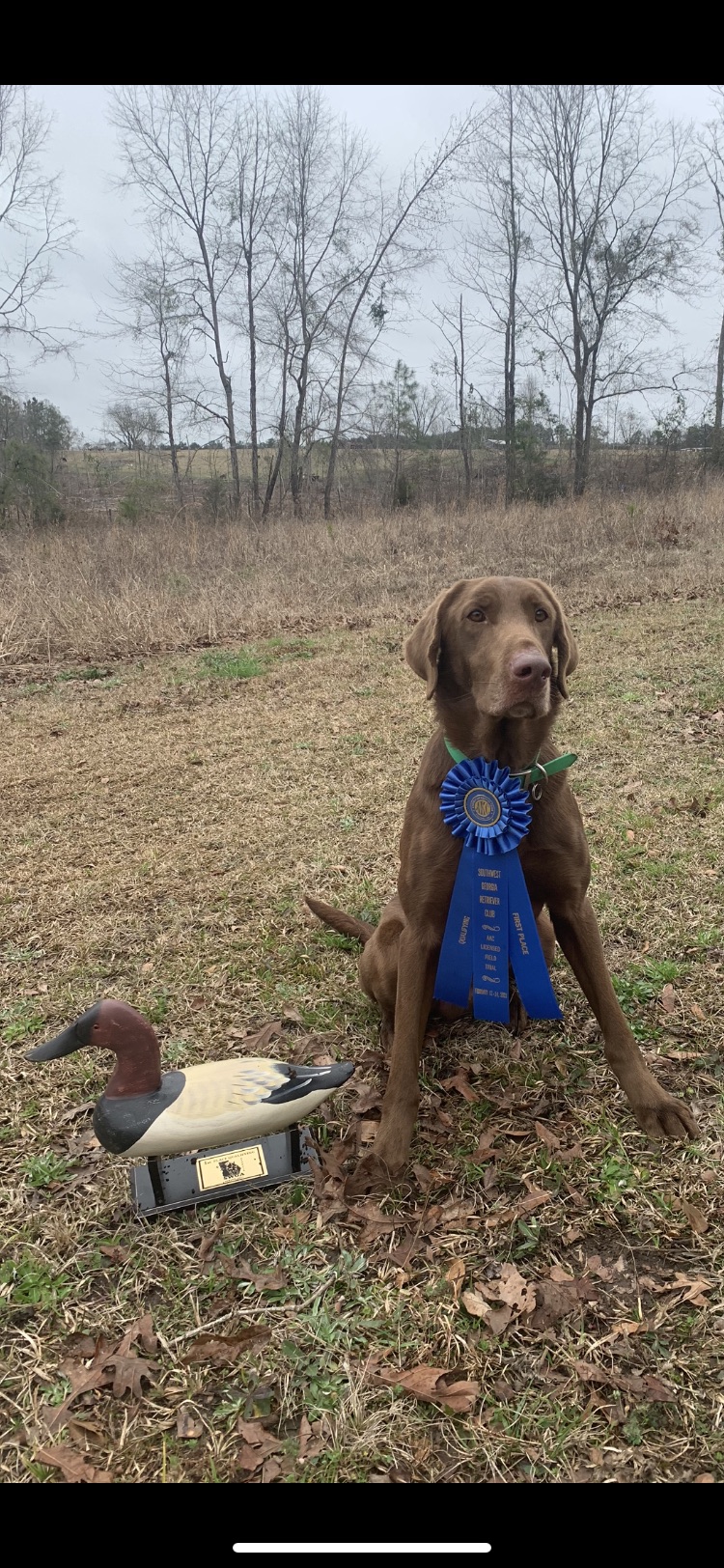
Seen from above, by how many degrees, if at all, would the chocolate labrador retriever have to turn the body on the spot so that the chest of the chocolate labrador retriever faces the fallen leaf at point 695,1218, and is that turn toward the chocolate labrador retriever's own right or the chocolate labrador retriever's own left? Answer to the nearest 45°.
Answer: approximately 45° to the chocolate labrador retriever's own left

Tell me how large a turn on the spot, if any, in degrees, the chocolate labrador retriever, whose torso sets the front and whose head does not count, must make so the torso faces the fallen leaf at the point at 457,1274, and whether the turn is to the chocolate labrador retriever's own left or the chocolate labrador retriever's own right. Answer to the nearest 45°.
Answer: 0° — it already faces it

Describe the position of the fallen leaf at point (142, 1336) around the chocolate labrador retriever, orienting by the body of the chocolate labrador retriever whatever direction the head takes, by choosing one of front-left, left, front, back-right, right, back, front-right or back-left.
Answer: front-right

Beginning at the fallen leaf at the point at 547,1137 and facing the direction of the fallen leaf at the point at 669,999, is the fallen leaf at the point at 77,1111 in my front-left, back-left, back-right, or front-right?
back-left

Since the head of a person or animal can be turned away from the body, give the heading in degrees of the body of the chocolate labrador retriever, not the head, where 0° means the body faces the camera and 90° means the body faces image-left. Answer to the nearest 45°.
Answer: approximately 0°

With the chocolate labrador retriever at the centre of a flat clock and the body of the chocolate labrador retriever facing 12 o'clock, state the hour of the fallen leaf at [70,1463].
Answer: The fallen leaf is roughly at 1 o'clock from the chocolate labrador retriever.

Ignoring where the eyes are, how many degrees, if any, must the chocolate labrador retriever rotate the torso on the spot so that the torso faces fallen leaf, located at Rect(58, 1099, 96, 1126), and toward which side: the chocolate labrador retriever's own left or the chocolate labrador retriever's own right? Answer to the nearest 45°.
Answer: approximately 90° to the chocolate labrador retriever's own right
